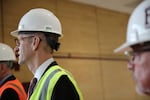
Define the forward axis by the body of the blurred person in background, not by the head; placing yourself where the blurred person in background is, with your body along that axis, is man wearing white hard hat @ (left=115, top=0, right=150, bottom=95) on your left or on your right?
on your left

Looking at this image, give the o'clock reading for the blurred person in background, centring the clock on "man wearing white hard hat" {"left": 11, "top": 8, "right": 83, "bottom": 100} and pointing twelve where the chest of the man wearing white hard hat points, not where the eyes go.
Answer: The blurred person in background is roughly at 2 o'clock from the man wearing white hard hat.

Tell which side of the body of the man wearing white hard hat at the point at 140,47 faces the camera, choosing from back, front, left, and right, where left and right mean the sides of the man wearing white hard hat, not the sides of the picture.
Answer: left

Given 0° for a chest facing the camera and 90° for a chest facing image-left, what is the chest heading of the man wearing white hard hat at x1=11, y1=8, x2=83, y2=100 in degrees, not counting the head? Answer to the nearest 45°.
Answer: approximately 90°

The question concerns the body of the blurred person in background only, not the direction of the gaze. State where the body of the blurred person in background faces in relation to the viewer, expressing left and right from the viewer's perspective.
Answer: facing to the left of the viewer

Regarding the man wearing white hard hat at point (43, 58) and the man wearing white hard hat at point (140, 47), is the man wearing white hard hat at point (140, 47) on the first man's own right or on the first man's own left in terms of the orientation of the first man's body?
on the first man's own left
